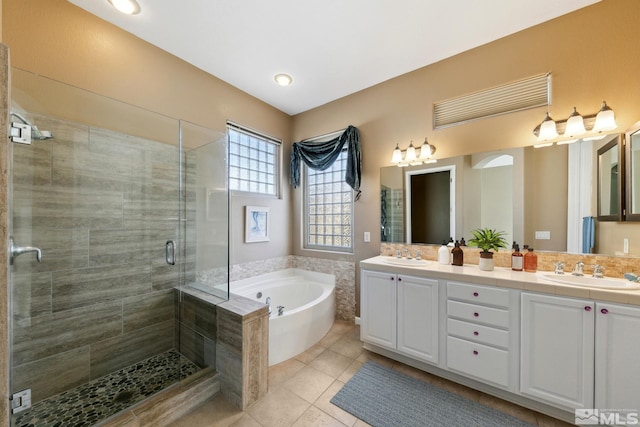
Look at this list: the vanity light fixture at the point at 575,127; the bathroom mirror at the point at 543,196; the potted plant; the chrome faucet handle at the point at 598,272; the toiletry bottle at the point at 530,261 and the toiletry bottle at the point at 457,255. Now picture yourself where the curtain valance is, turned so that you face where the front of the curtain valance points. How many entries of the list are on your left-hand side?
6

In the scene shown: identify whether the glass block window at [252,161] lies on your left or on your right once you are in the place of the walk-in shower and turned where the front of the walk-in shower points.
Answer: on your left

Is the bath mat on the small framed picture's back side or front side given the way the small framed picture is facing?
on the front side

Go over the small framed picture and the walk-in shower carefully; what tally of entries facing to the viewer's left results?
0

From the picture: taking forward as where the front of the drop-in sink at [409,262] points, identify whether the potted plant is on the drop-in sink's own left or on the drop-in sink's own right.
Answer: on the drop-in sink's own left

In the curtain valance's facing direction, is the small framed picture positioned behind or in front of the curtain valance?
in front

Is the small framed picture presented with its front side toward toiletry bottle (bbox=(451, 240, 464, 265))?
yes

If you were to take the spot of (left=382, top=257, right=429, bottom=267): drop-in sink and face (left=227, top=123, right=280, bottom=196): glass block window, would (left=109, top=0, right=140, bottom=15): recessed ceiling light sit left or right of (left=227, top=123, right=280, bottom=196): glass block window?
left

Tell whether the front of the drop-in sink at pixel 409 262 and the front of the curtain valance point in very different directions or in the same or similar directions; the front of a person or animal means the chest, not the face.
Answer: same or similar directions

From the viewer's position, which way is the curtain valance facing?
facing the viewer and to the left of the viewer

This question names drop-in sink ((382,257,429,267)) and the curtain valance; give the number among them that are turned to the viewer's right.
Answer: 0

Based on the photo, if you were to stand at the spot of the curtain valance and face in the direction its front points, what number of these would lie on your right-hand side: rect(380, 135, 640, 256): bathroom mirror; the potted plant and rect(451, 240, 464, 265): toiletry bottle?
0

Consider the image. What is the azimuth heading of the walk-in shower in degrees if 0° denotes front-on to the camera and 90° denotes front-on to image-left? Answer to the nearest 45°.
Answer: approximately 315°

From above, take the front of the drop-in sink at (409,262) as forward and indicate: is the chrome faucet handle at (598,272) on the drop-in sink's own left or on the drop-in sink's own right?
on the drop-in sink's own left

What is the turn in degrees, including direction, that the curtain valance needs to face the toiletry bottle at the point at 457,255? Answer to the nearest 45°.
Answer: approximately 90° to its left
